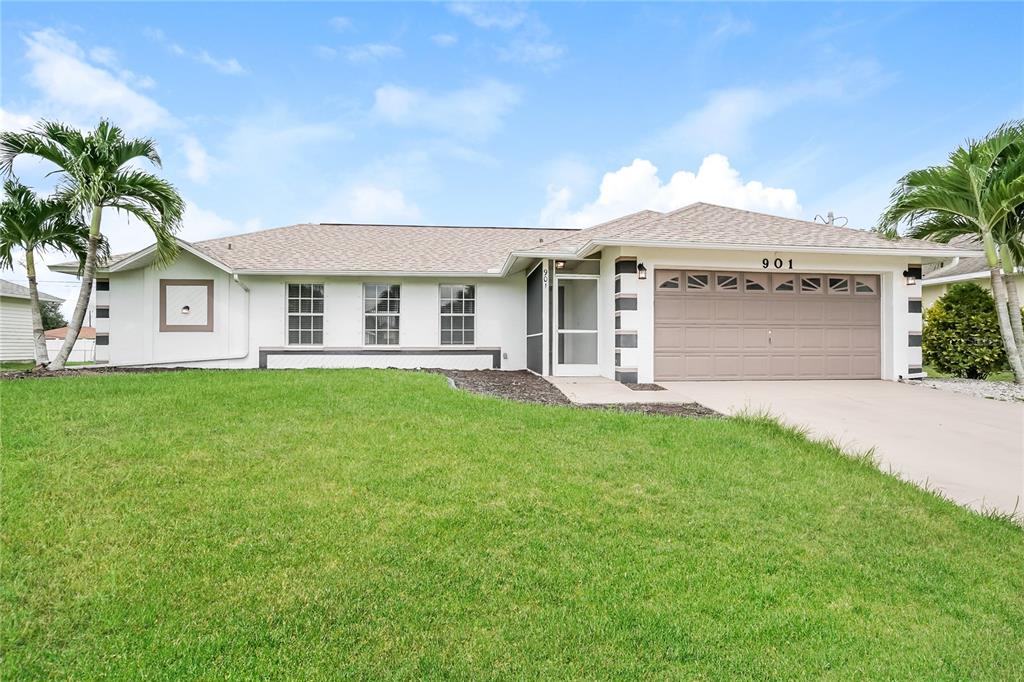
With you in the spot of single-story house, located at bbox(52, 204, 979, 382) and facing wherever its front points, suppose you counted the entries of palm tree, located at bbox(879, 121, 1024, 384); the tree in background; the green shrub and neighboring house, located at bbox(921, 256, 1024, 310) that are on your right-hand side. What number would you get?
1

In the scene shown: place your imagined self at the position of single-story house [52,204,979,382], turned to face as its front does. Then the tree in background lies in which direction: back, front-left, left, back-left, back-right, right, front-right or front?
right

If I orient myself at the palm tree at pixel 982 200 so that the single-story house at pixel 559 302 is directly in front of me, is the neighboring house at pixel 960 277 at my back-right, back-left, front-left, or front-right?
back-right

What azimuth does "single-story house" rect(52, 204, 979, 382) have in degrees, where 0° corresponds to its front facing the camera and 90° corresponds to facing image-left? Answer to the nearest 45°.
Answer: approximately 0°

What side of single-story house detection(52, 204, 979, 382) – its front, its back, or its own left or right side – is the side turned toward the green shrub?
left

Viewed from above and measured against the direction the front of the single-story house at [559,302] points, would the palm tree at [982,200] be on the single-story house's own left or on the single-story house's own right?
on the single-story house's own left

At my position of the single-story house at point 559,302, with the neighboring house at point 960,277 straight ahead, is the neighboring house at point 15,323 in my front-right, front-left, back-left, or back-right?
back-left

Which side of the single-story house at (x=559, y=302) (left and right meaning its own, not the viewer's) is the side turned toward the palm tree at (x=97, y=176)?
right
